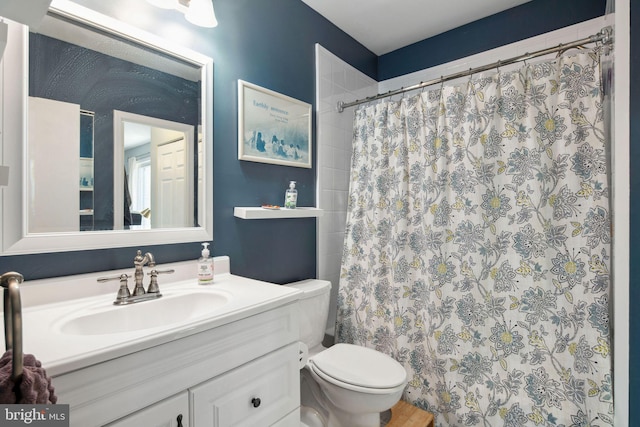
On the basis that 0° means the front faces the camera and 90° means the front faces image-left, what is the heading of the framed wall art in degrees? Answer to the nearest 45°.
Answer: approximately 315°

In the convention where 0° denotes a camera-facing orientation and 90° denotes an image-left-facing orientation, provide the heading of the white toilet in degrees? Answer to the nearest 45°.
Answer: approximately 315°

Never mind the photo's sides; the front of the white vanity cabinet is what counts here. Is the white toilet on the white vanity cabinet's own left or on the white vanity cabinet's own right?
on the white vanity cabinet's own left

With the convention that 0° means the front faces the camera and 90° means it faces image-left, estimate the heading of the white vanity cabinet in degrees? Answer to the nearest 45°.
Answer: approximately 315°

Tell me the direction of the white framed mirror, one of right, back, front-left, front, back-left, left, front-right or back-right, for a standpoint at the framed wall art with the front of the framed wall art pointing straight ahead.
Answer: right

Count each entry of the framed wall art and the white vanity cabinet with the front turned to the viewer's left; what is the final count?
0

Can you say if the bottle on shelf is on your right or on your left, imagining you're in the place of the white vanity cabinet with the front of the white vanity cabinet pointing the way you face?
on your left

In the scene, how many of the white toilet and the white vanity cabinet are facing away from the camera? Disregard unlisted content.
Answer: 0
